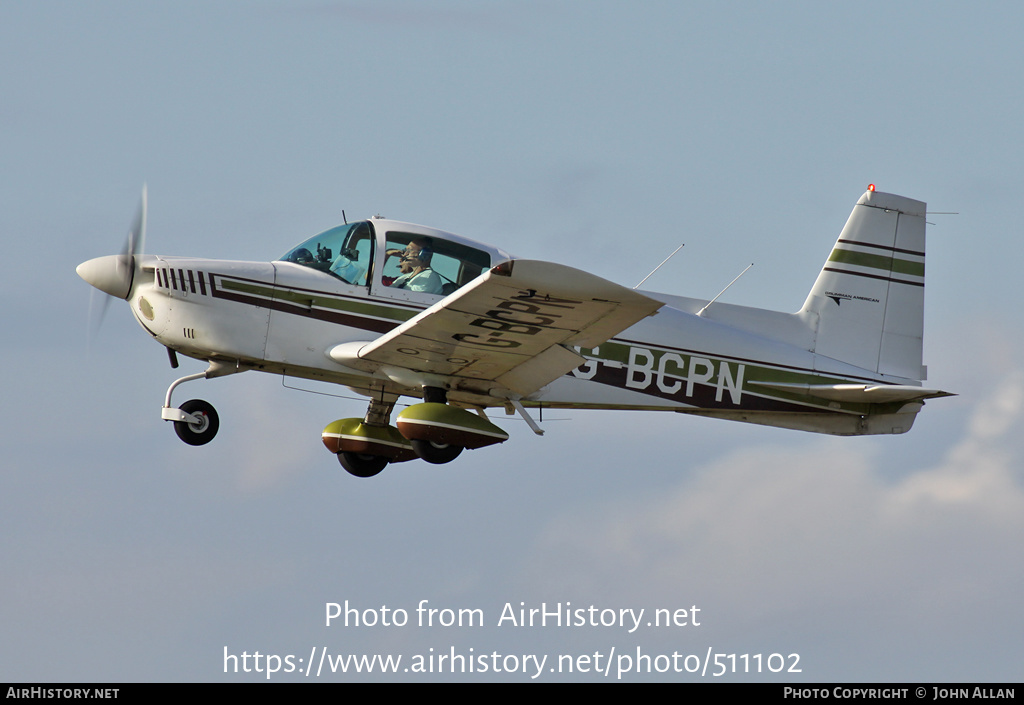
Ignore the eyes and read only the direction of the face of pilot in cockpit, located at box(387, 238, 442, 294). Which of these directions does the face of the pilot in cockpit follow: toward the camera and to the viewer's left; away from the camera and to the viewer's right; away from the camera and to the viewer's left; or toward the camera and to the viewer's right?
toward the camera and to the viewer's left

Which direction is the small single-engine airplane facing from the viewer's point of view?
to the viewer's left
